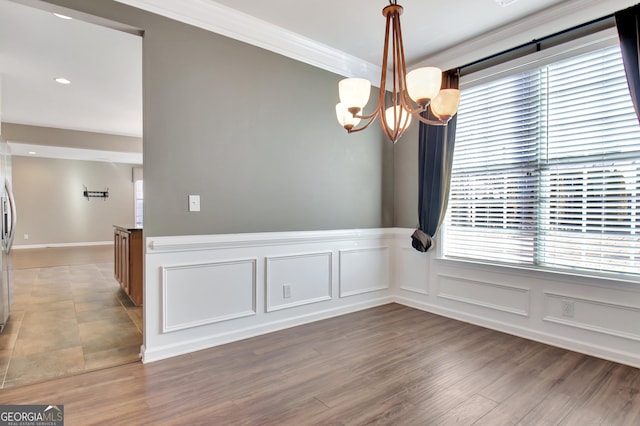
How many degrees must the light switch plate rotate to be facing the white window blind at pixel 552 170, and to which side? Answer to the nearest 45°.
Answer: approximately 90° to its left

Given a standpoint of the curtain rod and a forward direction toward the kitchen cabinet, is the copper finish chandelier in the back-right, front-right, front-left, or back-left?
front-left

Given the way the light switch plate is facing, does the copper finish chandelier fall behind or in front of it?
in front

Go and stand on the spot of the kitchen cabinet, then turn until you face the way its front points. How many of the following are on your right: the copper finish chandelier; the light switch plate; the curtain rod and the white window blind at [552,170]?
0

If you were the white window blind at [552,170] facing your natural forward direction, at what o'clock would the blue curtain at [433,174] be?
The blue curtain is roughly at 2 o'clock from the white window blind.

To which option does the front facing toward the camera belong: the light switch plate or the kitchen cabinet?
the light switch plate

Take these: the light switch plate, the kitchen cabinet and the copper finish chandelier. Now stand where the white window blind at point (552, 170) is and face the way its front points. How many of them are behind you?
0

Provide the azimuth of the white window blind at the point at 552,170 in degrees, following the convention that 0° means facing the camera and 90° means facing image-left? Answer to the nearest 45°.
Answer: approximately 45°

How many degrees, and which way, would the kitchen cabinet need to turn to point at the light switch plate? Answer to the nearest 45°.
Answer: approximately 90° to its left

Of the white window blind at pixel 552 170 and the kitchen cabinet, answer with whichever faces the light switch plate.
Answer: the white window blind

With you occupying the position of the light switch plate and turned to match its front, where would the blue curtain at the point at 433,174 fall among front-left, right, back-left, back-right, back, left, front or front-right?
left

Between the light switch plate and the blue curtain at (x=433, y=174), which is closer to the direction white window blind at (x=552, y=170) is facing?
the light switch plate

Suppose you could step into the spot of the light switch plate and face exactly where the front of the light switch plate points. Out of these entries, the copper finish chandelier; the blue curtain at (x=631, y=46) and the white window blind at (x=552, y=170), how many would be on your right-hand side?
0

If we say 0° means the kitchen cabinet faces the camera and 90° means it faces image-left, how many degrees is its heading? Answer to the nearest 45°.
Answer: approximately 90°

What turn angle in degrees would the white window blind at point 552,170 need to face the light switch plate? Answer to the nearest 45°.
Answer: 0° — it already faces it

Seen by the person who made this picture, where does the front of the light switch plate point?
facing the viewer

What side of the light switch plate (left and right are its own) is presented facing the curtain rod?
left

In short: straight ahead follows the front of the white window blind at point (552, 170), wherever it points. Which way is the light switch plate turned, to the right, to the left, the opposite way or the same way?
to the left

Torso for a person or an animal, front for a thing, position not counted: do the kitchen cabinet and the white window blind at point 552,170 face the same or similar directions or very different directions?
same or similar directions

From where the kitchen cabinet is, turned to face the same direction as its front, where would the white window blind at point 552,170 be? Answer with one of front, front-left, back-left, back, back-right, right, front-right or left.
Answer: back-left
